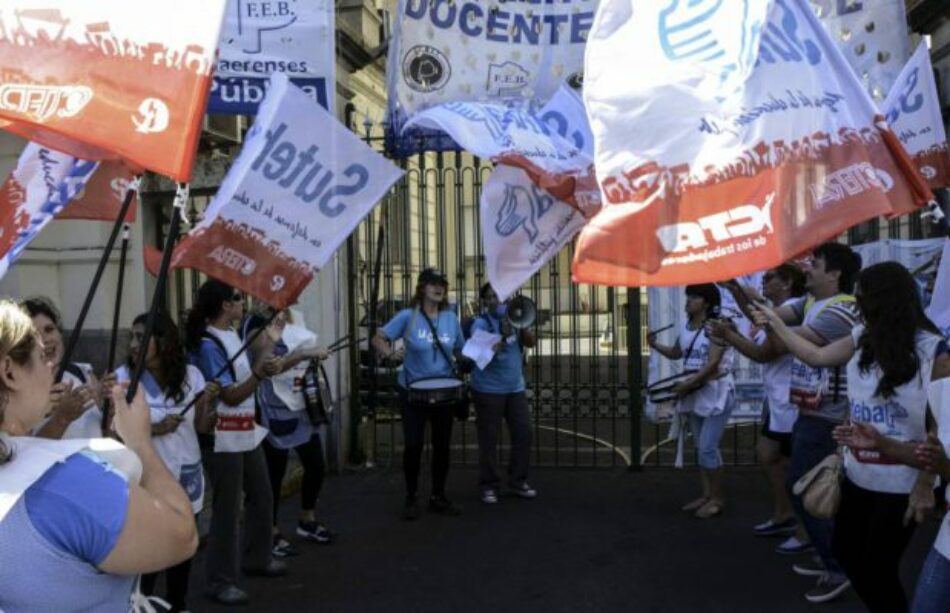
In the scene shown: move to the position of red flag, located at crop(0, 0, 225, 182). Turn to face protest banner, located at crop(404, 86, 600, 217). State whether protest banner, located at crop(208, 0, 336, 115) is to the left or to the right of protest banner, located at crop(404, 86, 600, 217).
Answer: left

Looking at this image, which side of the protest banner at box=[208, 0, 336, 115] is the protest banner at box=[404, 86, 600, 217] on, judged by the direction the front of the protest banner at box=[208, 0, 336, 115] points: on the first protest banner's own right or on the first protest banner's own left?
on the first protest banner's own left

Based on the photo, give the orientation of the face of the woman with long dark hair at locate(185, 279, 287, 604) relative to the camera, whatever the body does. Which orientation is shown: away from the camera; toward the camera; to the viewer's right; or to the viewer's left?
to the viewer's right

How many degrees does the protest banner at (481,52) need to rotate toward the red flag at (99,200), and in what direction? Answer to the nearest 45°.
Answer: approximately 45° to its right

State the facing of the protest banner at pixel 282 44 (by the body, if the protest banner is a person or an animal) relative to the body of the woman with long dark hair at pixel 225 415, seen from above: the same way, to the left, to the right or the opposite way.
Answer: to the right

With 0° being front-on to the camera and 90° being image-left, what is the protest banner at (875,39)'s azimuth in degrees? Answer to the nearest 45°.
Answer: approximately 0°
